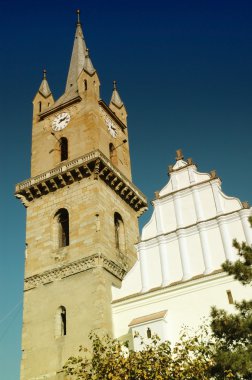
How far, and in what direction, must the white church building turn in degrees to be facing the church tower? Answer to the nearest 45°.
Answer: approximately 45° to its right

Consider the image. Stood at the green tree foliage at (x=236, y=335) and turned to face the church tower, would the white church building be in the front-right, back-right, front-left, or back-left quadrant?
front-right

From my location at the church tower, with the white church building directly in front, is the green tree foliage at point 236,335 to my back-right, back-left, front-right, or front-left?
front-right

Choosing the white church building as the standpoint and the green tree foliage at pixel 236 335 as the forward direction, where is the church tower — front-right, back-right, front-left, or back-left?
front-right

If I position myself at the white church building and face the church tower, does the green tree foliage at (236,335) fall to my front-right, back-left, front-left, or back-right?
back-left

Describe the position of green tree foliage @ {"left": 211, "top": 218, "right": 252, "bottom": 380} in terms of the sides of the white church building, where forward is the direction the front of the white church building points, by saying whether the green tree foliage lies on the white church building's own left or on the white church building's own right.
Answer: on the white church building's own left

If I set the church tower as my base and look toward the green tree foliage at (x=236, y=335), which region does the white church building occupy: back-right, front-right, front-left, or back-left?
front-left

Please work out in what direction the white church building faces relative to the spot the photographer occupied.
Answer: facing the viewer and to the left of the viewer
